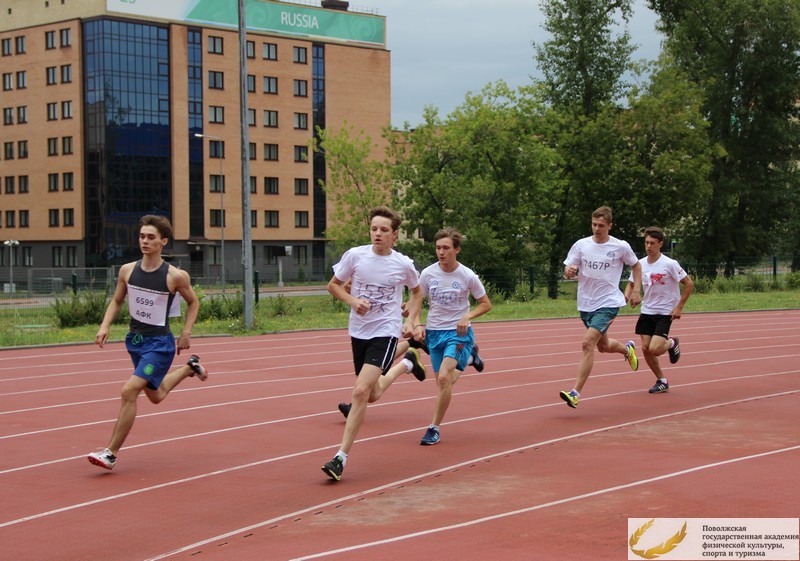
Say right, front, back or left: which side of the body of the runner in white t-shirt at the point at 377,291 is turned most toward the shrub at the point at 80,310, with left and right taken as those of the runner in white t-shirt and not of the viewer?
right

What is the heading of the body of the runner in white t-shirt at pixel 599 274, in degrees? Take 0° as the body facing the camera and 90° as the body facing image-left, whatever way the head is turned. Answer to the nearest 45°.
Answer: approximately 45°

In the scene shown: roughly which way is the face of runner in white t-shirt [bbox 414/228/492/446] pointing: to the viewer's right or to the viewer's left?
to the viewer's left

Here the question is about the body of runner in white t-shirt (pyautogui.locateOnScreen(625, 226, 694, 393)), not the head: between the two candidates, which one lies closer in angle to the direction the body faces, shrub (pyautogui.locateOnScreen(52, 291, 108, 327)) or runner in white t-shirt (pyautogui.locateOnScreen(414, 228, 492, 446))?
the runner in white t-shirt

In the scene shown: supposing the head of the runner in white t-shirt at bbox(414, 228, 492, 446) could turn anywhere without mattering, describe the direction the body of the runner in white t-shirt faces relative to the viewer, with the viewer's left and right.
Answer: facing the viewer and to the left of the viewer

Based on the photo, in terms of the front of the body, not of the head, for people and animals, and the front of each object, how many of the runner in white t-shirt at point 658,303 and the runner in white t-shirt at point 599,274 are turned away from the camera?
0

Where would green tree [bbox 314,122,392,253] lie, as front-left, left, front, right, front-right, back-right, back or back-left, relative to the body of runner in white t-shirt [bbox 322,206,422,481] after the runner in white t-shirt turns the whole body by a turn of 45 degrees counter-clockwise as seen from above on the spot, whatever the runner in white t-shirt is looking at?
back

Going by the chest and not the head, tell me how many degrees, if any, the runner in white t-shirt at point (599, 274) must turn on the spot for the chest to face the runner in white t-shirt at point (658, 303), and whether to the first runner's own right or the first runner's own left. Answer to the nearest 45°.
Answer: approximately 180°

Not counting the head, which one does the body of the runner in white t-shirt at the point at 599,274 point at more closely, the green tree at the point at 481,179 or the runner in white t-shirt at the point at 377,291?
the runner in white t-shirt

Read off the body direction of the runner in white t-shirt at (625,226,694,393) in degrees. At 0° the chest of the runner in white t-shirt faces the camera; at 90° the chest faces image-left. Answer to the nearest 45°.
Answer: approximately 45°

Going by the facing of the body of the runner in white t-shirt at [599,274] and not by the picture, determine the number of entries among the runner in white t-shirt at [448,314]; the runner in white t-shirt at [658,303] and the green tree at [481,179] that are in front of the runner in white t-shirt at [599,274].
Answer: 1

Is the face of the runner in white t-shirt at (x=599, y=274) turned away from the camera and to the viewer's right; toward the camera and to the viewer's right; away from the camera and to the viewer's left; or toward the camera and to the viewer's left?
toward the camera and to the viewer's left
